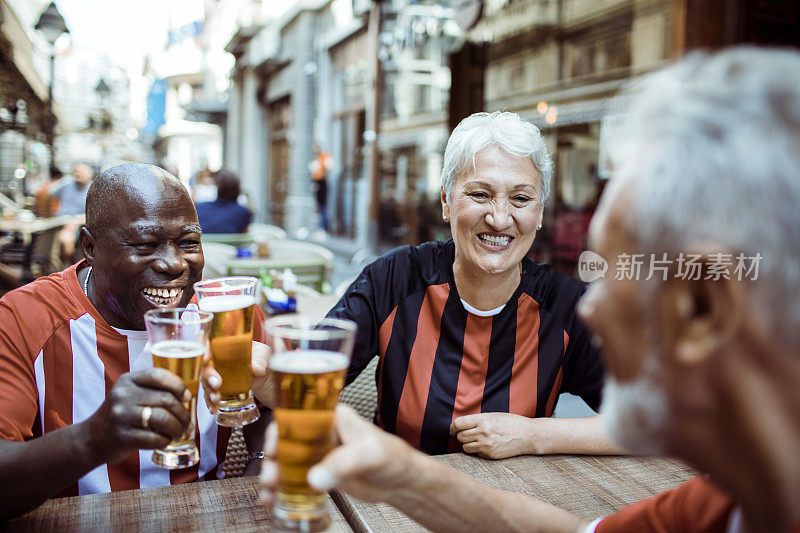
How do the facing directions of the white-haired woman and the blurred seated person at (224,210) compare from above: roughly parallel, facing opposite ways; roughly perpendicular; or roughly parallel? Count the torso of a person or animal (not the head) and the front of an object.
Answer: roughly parallel, facing opposite ways

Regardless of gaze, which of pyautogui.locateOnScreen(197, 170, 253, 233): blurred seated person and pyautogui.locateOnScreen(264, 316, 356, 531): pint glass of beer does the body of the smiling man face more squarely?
the pint glass of beer

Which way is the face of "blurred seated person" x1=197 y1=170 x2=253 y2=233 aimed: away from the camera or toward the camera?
away from the camera

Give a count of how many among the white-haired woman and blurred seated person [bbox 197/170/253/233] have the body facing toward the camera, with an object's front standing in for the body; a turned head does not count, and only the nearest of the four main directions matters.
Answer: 1

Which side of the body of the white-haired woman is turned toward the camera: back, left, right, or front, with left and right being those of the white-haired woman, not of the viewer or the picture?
front

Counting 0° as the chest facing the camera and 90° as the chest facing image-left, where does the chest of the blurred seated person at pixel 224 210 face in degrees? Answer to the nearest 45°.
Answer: approximately 180°

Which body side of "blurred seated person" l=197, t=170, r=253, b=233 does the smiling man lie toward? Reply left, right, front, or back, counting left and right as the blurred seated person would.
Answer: back

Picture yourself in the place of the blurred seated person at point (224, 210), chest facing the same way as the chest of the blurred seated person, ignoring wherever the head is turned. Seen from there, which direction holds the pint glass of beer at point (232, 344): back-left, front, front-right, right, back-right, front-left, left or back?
back

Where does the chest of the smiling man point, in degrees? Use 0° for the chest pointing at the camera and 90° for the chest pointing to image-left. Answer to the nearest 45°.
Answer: approximately 315°

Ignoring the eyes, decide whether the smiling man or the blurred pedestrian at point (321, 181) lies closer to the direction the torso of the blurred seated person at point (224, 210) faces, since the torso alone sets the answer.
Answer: the blurred pedestrian

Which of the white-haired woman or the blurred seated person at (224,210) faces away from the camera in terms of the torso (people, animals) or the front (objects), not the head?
the blurred seated person

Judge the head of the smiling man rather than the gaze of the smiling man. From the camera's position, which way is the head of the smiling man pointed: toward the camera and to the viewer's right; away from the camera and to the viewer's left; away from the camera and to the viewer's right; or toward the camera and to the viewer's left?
toward the camera and to the viewer's right

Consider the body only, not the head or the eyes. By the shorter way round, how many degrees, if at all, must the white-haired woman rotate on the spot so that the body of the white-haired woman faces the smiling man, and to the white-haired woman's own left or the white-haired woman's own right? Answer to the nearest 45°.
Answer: approximately 45° to the white-haired woman's own right

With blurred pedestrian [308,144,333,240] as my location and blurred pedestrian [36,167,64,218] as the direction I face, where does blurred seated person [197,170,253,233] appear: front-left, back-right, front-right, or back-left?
front-left
